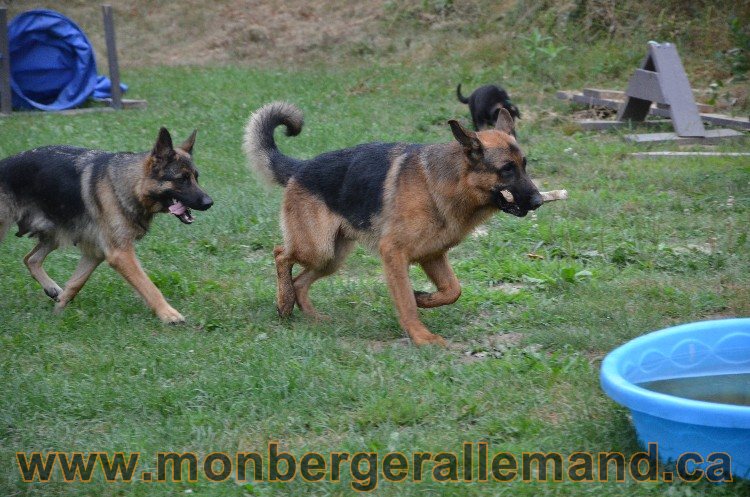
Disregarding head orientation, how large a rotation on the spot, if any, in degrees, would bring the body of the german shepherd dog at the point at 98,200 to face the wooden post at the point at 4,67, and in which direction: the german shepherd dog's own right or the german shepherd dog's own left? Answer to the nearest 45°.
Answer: approximately 90° to the german shepherd dog's own left

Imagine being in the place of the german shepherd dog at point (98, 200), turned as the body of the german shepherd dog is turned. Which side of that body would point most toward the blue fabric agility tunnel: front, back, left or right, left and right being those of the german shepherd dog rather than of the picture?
left

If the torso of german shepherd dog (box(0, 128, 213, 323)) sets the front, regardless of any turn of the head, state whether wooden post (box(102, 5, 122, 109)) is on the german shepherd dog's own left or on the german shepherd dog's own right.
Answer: on the german shepherd dog's own left

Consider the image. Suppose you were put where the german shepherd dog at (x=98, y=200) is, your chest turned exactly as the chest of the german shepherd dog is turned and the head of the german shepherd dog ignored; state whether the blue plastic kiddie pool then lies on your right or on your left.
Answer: on your right

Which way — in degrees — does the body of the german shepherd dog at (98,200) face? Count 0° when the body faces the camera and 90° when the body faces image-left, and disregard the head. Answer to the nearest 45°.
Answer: approximately 270°

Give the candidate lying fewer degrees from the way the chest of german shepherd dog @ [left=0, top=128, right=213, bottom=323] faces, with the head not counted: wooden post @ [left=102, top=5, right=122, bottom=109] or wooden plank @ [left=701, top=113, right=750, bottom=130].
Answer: the wooden plank
